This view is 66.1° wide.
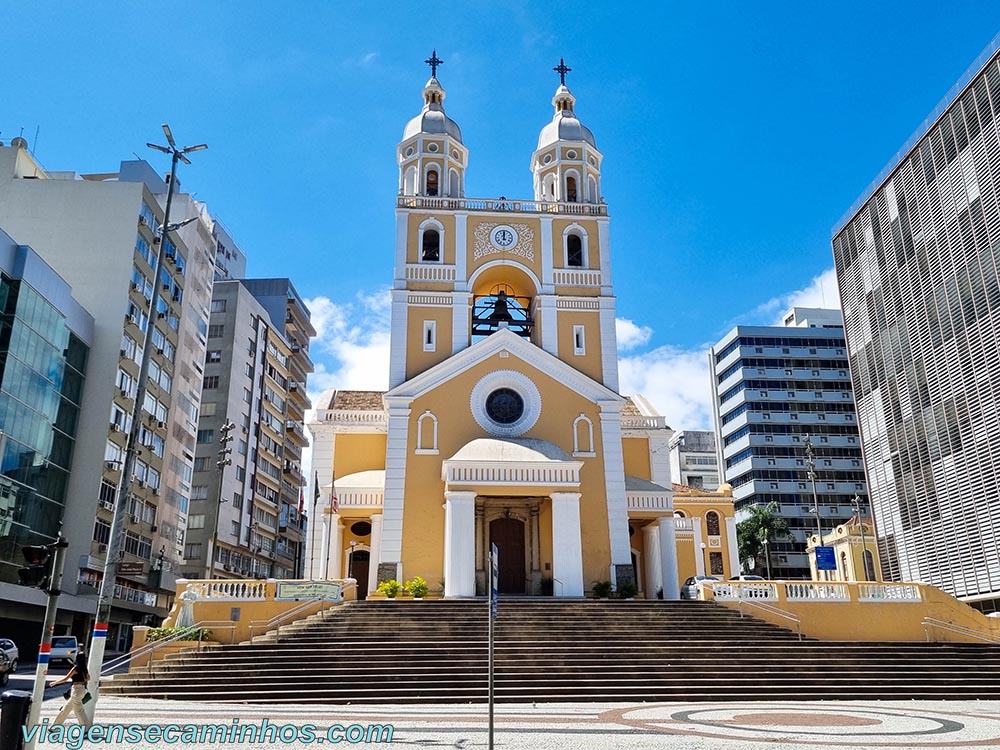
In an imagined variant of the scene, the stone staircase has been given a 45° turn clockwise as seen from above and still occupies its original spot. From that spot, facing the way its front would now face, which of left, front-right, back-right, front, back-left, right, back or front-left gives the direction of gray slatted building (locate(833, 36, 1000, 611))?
back

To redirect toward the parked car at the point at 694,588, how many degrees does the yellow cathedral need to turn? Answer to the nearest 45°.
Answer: approximately 90° to its left

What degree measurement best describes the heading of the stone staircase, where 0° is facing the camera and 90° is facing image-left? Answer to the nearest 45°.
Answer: approximately 0°

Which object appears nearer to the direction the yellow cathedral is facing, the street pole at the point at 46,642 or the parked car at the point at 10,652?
the street pole

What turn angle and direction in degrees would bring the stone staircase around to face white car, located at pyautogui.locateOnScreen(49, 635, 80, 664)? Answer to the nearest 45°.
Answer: approximately 135° to its right

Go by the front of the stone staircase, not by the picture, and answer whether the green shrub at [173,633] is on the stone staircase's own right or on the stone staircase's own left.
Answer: on the stone staircase's own right

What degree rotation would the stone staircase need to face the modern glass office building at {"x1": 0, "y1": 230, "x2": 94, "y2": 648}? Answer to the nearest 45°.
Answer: approximately 135° to its right

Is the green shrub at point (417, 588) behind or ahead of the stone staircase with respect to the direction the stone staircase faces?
behind

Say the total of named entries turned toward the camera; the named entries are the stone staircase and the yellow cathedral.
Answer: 2

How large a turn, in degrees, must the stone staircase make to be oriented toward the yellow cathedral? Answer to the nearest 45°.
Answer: approximately 180°
